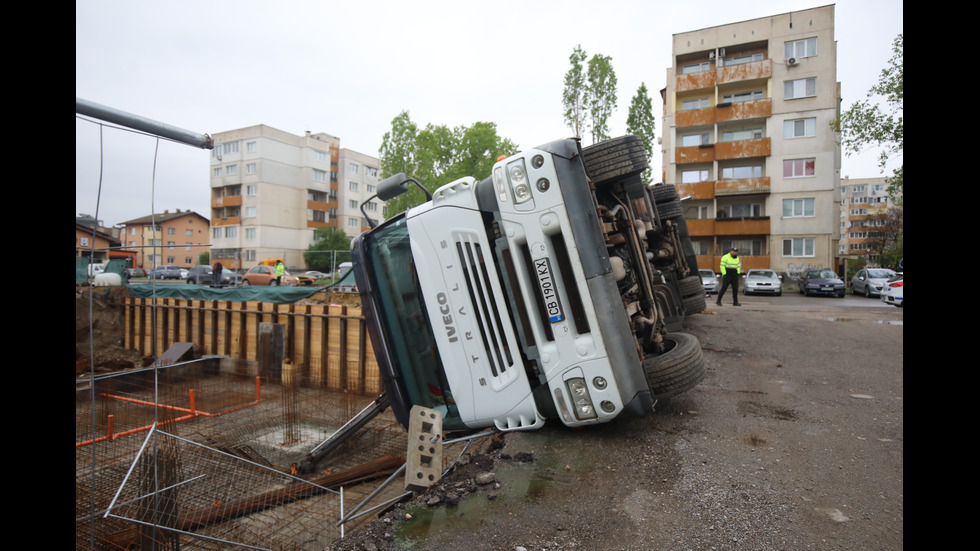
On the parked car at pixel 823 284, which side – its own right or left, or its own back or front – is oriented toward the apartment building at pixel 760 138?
back

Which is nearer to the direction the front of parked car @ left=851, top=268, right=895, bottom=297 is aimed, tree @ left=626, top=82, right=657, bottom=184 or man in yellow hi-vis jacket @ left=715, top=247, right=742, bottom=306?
the man in yellow hi-vis jacket

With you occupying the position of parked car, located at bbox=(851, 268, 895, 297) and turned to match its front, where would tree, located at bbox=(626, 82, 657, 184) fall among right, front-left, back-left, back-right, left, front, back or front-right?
back-right

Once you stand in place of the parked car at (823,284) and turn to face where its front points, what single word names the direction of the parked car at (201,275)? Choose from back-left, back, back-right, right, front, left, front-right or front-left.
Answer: front-right

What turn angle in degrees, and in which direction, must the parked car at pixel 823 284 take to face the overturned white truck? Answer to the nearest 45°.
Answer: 0° — it already faces it

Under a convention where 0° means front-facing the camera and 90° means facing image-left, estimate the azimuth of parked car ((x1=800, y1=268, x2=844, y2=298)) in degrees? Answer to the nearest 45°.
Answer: approximately 0°

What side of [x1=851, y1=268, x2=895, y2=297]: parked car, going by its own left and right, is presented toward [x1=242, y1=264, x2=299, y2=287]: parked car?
right
